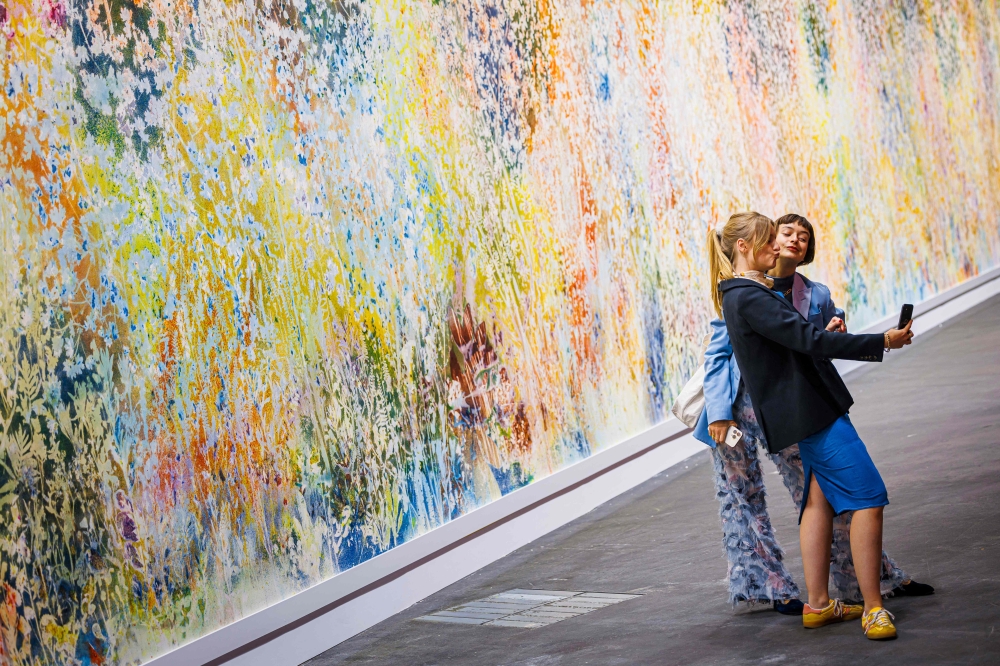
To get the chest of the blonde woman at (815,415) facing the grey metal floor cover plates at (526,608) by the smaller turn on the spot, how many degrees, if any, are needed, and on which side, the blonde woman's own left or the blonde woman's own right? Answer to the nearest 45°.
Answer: approximately 135° to the blonde woman's own left

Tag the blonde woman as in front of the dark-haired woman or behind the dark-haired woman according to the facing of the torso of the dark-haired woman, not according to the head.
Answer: in front

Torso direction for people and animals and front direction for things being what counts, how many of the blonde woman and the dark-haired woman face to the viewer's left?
0

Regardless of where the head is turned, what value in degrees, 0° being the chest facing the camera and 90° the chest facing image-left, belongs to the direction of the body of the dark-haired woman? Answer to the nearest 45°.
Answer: approximately 315°

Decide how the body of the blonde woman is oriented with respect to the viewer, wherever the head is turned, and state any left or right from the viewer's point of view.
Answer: facing to the right of the viewer

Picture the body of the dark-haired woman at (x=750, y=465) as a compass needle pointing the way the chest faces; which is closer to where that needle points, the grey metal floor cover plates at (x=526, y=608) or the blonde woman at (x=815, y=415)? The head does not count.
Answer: the blonde woman

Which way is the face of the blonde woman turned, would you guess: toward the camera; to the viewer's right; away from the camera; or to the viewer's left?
to the viewer's right
